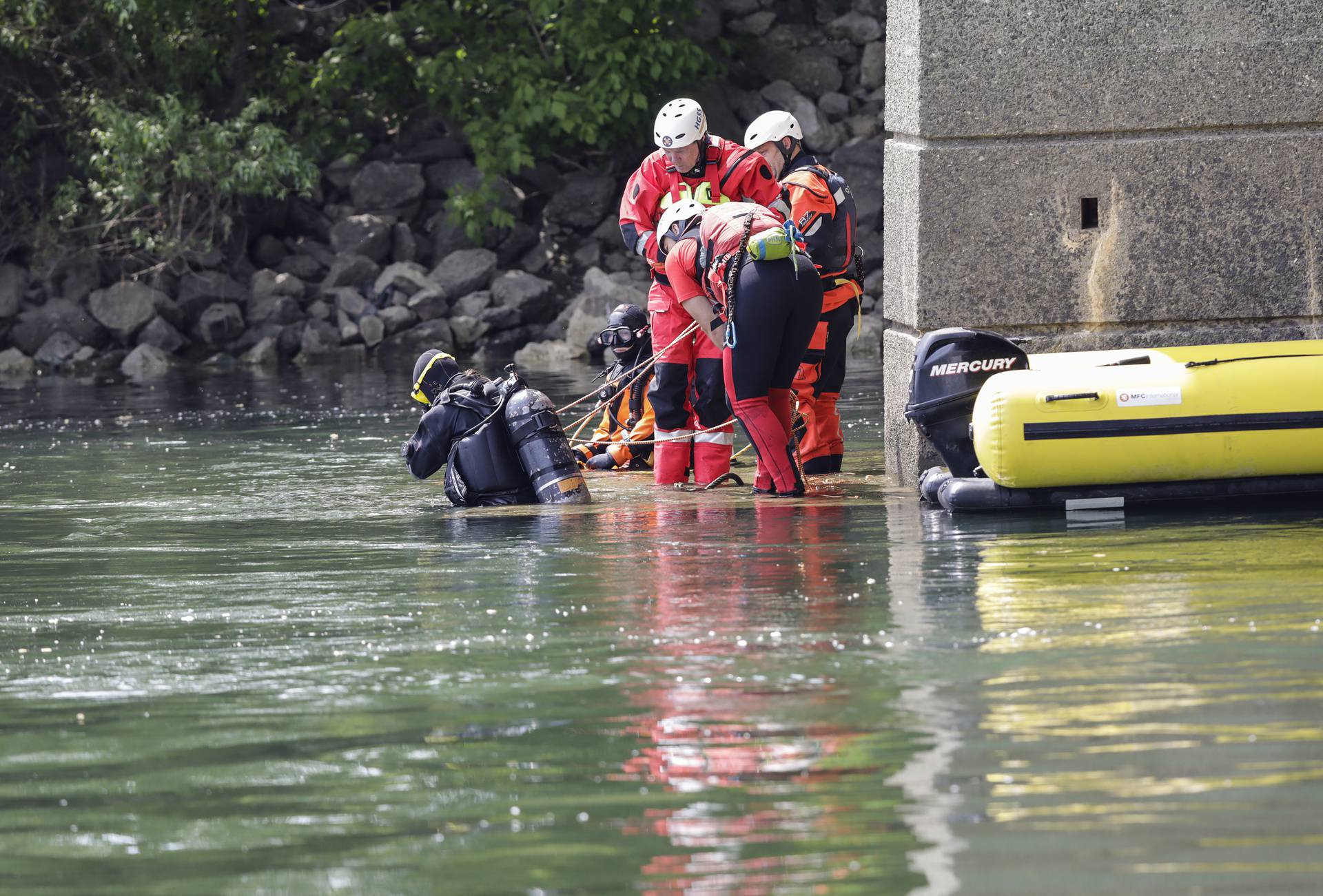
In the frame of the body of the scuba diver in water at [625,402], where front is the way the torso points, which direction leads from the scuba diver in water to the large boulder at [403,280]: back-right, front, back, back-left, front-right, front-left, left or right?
back-right

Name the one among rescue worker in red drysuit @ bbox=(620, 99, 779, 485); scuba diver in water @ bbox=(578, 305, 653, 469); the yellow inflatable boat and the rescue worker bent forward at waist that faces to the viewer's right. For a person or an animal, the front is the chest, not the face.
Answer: the yellow inflatable boat

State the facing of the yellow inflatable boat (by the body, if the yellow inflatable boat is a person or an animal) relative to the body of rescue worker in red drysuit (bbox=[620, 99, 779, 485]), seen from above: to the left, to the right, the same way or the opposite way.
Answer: to the left

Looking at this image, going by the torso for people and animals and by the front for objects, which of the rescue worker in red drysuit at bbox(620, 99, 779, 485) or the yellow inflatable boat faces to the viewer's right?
the yellow inflatable boat

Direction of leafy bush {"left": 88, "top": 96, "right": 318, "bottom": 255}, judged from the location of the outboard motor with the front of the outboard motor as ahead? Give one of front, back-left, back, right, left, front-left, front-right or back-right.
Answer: back-left

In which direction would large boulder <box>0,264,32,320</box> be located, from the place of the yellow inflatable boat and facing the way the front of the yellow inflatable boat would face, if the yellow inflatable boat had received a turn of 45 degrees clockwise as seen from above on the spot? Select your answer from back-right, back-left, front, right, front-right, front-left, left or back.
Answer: back

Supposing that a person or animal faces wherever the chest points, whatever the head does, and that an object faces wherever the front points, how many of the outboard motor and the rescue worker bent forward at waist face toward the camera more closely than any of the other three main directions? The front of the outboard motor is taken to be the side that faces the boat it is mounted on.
0

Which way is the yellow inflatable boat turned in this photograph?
to the viewer's right

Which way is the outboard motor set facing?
to the viewer's right

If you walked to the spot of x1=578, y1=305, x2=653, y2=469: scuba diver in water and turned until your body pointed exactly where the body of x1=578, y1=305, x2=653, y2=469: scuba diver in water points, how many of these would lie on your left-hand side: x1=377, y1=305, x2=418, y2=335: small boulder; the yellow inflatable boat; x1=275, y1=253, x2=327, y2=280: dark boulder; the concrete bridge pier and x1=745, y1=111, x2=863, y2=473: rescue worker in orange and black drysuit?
3

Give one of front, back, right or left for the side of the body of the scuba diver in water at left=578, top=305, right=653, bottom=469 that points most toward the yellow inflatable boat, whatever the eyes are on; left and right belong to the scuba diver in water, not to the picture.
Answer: left

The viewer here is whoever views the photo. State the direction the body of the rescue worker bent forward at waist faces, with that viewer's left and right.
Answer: facing away from the viewer and to the left of the viewer

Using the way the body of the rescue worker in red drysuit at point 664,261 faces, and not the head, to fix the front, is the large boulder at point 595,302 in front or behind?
behind
